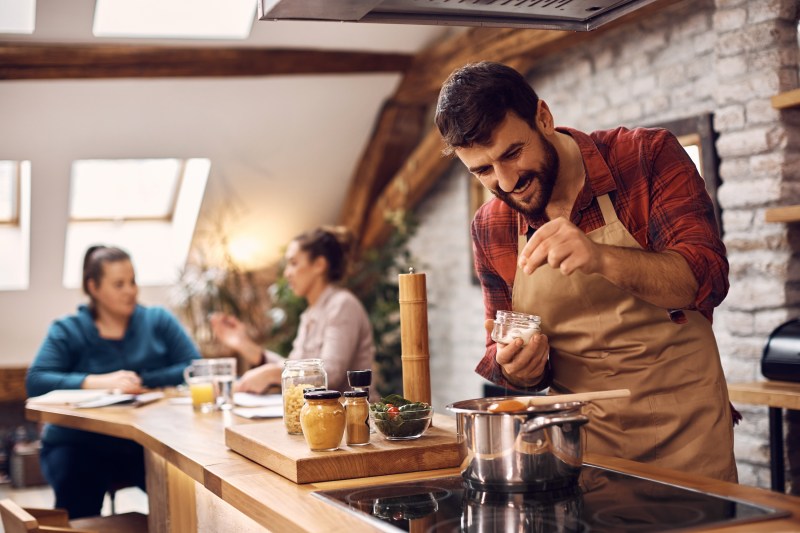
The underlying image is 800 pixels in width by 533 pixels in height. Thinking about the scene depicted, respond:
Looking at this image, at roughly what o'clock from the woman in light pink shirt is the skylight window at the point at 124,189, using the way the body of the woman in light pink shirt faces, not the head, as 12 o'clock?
The skylight window is roughly at 2 o'clock from the woman in light pink shirt.

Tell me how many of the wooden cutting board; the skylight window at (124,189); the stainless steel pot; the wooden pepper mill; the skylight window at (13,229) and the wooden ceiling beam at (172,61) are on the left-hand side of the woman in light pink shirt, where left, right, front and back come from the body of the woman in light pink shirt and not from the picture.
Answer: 3

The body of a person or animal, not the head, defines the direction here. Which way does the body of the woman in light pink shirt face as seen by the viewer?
to the viewer's left

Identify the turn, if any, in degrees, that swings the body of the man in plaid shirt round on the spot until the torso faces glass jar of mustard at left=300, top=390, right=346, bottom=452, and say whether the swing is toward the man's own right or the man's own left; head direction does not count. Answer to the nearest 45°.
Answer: approximately 45° to the man's own right

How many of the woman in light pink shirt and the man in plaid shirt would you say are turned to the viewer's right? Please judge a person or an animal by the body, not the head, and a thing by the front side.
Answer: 0

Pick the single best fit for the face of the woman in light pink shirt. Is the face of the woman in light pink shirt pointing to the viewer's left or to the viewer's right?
to the viewer's left

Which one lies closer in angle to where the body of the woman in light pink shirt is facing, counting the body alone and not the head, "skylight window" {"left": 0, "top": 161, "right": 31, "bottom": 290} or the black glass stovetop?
the skylight window

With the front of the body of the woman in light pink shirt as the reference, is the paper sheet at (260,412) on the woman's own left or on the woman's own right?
on the woman's own left

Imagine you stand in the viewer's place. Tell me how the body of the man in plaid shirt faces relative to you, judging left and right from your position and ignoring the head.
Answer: facing the viewer and to the left of the viewer

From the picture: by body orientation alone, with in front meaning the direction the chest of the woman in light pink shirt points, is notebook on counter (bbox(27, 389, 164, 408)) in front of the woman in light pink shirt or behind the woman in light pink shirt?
in front

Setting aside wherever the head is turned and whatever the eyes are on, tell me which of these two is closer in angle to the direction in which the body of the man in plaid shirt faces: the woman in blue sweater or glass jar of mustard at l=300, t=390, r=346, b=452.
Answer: the glass jar of mustard

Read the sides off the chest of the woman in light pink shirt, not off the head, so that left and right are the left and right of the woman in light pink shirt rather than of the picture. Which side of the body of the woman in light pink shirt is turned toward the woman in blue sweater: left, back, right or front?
front

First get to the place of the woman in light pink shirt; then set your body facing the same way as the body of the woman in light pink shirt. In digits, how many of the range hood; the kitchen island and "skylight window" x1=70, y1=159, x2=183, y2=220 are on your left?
2

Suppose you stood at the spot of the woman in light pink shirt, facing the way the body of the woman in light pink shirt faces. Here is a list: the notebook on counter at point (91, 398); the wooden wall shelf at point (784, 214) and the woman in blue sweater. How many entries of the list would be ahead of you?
2

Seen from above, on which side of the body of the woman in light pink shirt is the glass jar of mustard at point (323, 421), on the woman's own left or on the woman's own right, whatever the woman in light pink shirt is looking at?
on the woman's own left

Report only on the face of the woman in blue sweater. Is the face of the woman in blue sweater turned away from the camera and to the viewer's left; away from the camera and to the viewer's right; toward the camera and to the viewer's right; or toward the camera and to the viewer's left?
toward the camera and to the viewer's right
